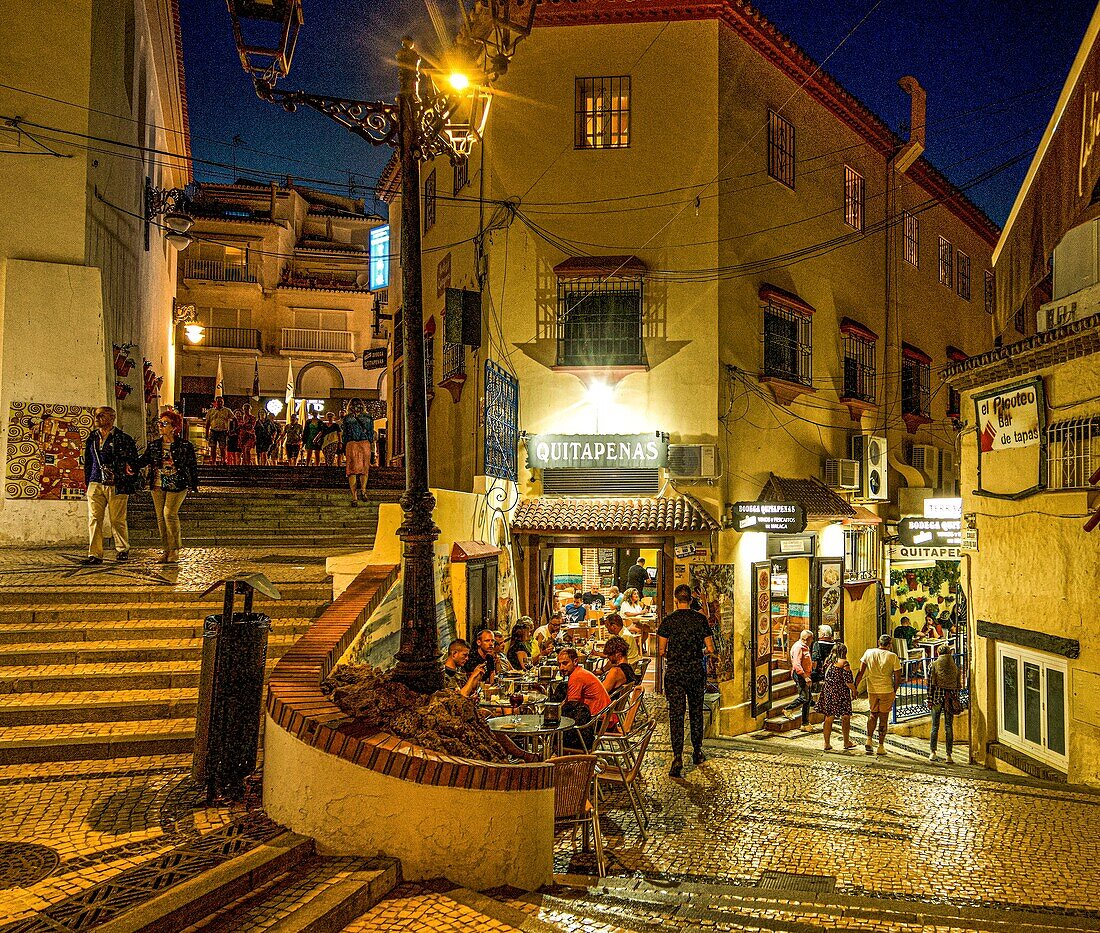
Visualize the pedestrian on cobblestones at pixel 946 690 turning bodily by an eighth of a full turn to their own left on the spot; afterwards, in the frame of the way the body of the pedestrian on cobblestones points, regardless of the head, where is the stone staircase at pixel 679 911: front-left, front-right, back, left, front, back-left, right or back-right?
back-left

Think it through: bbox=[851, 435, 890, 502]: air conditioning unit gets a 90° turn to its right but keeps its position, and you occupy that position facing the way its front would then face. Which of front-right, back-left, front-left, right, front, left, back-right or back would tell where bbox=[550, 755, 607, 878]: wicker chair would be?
front-left

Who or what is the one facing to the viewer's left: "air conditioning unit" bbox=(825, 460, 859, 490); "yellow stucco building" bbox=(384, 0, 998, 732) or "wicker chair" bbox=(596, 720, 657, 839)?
the wicker chair

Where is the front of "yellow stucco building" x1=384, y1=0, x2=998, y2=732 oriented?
toward the camera

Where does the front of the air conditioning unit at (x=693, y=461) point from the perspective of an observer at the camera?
facing the viewer

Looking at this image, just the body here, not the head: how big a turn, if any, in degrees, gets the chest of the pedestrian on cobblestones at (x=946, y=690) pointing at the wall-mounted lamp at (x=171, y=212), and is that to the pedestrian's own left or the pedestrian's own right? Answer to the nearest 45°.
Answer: approximately 90° to the pedestrian's own left

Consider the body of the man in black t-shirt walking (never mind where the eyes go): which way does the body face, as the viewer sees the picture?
away from the camera

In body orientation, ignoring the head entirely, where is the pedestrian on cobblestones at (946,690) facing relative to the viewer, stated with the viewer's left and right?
facing away from the viewer

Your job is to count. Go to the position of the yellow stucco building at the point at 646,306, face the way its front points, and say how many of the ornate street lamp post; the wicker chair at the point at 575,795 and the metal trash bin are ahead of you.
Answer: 3

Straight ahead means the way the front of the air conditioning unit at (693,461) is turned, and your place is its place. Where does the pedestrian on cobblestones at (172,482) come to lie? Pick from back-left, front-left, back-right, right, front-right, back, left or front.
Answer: front-right

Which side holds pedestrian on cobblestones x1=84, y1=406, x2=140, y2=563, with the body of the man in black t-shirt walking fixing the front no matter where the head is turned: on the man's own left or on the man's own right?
on the man's own left

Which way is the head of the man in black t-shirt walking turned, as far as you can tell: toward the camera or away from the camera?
away from the camera

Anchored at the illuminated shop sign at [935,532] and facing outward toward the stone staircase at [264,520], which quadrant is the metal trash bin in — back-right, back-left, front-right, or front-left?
front-left
